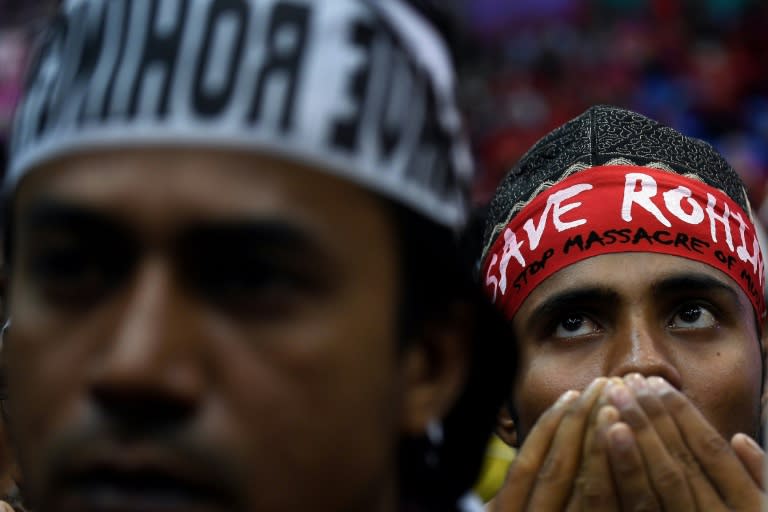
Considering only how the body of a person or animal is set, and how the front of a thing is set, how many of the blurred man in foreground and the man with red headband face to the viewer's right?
0

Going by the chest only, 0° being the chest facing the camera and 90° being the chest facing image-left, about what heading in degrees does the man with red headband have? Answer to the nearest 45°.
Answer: approximately 0°

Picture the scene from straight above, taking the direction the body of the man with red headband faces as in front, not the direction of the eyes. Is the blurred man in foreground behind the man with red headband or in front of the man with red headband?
in front

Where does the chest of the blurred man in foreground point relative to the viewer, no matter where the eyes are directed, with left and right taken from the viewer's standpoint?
facing the viewer and to the left of the viewer

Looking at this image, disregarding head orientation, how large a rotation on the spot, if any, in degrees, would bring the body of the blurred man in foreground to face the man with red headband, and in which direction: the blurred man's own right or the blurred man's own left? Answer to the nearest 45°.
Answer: approximately 180°

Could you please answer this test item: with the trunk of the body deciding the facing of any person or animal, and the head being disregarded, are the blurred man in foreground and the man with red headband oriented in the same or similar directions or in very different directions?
same or similar directions

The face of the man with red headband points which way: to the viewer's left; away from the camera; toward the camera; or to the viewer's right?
toward the camera
